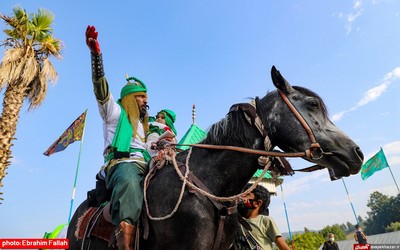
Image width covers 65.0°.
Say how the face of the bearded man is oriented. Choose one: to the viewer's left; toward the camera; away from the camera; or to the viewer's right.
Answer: to the viewer's right

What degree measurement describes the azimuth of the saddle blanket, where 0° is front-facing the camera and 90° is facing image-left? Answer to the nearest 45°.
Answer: approximately 270°

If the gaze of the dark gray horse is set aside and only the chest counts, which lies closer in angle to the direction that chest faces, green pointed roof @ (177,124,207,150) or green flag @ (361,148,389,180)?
the green flag

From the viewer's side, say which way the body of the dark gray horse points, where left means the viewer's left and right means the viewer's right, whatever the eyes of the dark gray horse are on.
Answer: facing to the right of the viewer

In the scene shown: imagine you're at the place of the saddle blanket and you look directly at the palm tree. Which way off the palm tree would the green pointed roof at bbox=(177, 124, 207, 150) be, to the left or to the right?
right

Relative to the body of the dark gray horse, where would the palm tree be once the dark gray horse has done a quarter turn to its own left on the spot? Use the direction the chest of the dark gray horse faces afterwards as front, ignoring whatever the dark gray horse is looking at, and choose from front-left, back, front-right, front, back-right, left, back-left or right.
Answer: front-left

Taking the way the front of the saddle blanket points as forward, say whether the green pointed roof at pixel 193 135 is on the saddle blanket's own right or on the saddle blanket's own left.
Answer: on the saddle blanket's own left
